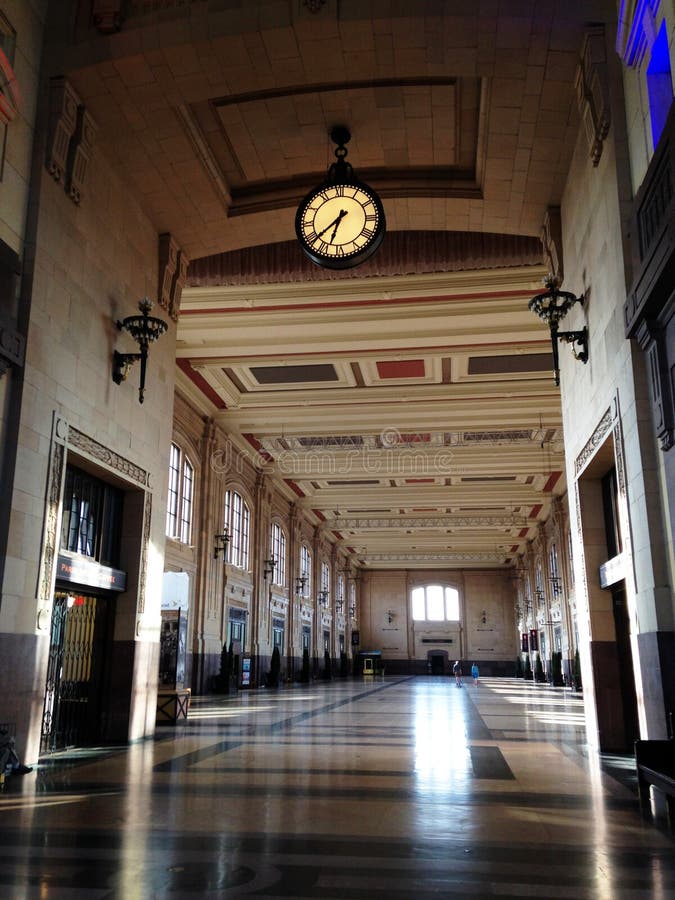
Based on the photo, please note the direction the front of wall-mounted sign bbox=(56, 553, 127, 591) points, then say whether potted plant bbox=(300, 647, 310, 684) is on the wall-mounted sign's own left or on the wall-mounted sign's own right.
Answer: on the wall-mounted sign's own left

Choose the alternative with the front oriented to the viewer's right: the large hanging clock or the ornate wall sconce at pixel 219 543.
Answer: the ornate wall sconce

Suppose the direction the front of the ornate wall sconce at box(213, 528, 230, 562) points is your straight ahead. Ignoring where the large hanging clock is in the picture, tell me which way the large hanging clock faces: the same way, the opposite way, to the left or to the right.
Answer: to the right

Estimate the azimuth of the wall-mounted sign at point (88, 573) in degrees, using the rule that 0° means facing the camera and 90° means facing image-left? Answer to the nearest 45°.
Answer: approximately 315°

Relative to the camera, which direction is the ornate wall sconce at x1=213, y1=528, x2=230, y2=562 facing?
to the viewer's right

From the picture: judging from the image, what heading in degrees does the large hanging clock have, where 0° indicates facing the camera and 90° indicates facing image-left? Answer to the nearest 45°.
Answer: approximately 0°

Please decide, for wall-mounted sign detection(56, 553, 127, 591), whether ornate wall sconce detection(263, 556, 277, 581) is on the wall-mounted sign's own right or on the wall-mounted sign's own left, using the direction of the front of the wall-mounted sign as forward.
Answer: on the wall-mounted sign's own left

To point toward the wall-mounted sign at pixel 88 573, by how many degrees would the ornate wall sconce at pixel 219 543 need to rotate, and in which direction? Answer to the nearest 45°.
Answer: approximately 90° to its right

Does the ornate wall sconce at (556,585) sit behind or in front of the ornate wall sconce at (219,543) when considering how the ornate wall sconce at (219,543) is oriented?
in front

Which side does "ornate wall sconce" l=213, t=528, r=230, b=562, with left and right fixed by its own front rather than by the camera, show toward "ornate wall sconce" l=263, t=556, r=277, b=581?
left

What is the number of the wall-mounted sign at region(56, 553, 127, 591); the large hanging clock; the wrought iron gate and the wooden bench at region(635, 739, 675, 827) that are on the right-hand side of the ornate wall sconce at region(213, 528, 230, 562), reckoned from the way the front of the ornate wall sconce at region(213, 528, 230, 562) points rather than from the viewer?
4

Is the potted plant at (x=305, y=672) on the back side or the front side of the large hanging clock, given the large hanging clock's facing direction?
on the back side

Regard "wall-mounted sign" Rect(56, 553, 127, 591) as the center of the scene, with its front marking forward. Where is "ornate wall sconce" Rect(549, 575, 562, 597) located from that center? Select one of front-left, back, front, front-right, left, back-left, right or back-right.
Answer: left

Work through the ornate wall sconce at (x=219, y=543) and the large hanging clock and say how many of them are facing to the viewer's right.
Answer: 1

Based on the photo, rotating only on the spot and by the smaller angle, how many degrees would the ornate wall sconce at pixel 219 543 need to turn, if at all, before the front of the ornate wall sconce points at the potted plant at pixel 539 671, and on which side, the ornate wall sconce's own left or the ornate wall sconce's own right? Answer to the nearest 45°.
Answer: approximately 45° to the ornate wall sconce's own left
